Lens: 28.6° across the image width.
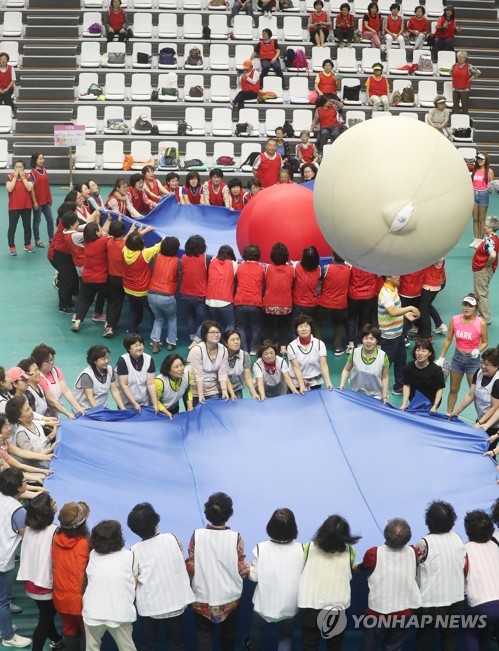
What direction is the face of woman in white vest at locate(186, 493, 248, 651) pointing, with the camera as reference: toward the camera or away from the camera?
away from the camera

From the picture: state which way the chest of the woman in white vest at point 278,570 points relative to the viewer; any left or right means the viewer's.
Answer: facing away from the viewer

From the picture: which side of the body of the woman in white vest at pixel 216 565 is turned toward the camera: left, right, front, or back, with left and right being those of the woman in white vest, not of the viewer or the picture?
back

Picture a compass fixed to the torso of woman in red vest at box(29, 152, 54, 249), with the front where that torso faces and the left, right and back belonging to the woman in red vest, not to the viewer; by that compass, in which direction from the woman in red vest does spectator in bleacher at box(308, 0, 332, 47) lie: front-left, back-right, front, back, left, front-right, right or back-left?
left

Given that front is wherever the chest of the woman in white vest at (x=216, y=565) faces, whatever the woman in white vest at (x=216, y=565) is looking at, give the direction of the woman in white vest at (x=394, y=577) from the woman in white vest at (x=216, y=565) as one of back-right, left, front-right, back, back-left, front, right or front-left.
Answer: right

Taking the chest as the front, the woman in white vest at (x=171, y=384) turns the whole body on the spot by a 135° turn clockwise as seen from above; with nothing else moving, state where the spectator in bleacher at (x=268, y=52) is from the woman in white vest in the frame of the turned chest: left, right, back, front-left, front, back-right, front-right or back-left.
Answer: right

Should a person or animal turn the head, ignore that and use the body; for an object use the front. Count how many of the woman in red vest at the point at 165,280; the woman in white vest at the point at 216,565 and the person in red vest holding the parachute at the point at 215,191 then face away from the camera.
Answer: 2

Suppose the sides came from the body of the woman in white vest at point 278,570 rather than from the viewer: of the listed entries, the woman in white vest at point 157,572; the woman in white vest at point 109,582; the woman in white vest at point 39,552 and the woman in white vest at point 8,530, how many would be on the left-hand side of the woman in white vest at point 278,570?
4

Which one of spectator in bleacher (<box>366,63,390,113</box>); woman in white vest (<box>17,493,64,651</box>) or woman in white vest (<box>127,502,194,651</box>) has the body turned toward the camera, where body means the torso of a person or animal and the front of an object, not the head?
the spectator in bleacher

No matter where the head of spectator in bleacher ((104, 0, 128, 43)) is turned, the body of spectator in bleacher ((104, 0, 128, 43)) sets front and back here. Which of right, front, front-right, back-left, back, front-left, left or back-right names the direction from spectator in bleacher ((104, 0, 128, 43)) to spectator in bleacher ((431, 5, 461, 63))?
left

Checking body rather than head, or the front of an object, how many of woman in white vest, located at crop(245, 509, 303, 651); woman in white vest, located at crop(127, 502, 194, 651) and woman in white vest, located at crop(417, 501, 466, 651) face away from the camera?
3

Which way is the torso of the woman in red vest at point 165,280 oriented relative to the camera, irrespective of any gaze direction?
away from the camera
